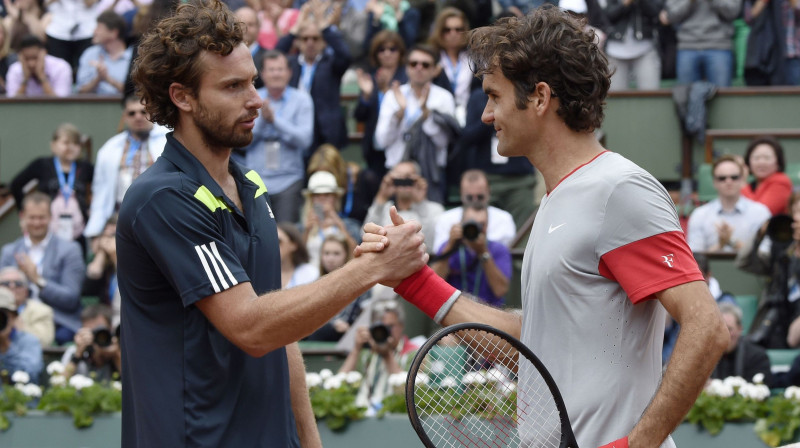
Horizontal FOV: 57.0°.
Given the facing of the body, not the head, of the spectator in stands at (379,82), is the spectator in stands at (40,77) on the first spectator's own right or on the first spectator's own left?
on the first spectator's own right

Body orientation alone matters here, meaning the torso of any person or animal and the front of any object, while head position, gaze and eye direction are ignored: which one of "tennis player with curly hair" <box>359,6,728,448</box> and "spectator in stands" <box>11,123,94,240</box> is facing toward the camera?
the spectator in stands

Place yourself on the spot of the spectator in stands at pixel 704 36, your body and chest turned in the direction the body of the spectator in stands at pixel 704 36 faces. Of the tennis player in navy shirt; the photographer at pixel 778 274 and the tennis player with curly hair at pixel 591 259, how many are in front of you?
3

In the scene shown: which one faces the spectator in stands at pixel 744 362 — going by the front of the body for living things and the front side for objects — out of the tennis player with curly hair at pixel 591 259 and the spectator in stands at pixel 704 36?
the spectator in stands at pixel 704 36

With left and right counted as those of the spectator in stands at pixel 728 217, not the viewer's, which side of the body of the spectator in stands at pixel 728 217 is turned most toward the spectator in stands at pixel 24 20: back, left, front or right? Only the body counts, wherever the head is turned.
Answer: right

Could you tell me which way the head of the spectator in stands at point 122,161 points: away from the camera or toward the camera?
toward the camera

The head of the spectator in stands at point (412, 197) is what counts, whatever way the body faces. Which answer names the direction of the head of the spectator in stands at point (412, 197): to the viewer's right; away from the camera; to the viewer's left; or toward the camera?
toward the camera

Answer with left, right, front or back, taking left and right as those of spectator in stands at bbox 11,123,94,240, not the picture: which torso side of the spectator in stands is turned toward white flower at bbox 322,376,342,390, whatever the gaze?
front

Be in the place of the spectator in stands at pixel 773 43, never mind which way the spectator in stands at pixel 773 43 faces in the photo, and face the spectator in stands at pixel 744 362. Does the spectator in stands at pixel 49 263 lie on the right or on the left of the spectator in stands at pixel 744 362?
right

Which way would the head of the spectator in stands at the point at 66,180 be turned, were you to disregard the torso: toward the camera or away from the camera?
toward the camera

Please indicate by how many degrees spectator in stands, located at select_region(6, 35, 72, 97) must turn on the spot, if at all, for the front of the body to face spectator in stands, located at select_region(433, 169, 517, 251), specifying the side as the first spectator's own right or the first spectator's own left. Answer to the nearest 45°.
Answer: approximately 45° to the first spectator's own left

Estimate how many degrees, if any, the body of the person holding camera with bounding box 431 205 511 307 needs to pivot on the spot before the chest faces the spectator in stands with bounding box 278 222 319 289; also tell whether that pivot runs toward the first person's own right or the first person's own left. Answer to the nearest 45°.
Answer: approximately 90° to the first person's own right

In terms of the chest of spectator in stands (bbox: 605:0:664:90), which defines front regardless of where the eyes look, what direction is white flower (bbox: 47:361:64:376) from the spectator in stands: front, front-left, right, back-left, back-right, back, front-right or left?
front-right

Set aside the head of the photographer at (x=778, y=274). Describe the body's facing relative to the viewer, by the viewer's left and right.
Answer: facing the viewer

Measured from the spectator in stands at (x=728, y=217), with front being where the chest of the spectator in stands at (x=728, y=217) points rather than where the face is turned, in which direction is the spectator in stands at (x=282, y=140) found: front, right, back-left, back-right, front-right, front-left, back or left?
right

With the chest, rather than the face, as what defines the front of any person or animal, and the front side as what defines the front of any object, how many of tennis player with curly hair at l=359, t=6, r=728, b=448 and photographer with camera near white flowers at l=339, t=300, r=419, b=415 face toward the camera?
1

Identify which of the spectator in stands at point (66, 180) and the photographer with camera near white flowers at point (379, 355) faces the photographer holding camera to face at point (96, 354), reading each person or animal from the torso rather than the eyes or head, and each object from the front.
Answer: the spectator in stands at point (66, 180)

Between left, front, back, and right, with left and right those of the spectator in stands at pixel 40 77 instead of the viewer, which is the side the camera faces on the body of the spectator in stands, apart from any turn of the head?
front

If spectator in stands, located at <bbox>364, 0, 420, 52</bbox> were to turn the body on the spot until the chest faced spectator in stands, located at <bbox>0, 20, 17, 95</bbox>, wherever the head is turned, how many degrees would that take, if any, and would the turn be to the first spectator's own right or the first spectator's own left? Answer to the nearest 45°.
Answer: approximately 90° to the first spectator's own right
